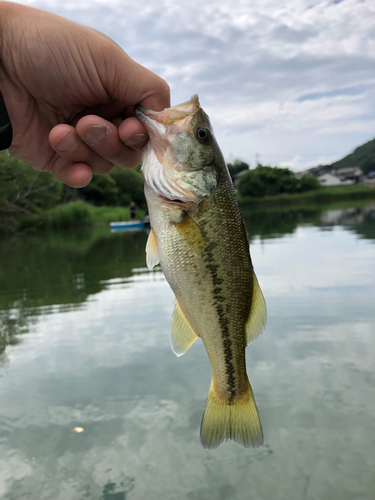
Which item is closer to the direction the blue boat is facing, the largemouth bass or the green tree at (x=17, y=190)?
the green tree

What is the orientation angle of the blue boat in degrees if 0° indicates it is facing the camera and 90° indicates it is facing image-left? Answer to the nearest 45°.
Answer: approximately 90°

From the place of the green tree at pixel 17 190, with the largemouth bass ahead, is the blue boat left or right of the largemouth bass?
left

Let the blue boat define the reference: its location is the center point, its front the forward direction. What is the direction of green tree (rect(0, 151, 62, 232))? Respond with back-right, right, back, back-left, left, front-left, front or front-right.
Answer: front-right
